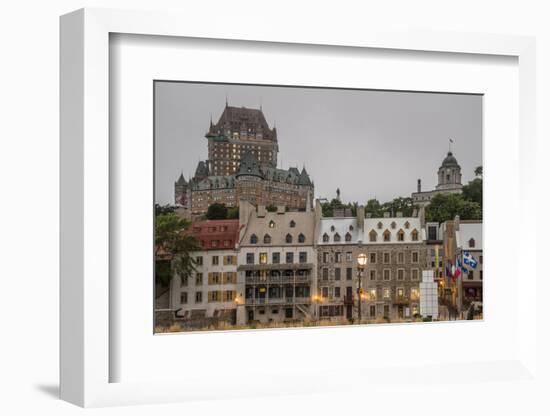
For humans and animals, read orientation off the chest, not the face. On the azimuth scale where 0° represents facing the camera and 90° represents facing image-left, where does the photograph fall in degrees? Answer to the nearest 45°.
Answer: approximately 315°
